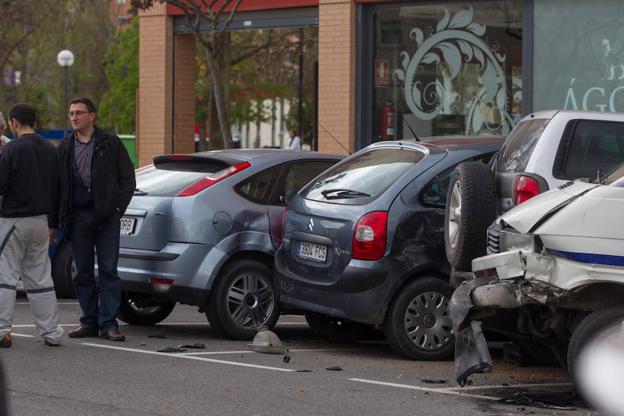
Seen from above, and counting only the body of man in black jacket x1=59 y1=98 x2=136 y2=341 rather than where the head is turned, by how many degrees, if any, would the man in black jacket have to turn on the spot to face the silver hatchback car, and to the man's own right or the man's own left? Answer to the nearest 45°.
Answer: approximately 135° to the man's own left

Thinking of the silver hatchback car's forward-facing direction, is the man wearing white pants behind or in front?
behind

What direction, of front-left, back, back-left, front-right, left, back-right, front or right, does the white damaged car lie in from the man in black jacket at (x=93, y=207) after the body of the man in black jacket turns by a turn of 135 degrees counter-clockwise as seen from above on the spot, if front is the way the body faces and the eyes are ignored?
front-right

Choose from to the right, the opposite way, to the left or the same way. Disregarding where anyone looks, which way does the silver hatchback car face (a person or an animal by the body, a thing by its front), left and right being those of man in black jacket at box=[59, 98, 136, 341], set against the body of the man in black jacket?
the opposite way

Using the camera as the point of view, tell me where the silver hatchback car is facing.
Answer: facing away from the viewer and to the right of the viewer

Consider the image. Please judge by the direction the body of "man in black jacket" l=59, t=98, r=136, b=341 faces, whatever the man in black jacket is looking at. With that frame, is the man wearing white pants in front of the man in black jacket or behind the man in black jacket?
in front

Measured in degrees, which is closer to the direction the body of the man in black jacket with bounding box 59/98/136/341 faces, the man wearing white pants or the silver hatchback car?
the man wearing white pants

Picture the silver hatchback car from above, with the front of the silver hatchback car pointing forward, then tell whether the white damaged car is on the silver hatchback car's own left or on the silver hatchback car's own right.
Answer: on the silver hatchback car's own right
